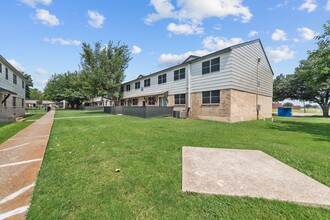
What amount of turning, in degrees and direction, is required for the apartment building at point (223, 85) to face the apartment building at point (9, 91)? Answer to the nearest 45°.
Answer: approximately 45° to its right

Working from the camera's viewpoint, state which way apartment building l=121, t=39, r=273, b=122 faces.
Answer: facing the viewer and to the left of the viewer

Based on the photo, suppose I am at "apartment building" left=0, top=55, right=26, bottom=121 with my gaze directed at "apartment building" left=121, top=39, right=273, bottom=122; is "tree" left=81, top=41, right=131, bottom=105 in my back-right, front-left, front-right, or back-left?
front-left

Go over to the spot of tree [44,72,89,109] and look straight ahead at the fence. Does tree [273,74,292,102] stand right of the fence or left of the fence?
left

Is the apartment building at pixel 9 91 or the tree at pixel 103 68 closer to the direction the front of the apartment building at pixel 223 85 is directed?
the apartment building

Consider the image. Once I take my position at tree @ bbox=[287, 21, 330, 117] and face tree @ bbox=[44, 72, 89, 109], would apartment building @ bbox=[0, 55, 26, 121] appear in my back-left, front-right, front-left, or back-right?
front-left

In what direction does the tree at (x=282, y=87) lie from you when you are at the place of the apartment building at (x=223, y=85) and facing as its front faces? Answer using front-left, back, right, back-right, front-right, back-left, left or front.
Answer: back

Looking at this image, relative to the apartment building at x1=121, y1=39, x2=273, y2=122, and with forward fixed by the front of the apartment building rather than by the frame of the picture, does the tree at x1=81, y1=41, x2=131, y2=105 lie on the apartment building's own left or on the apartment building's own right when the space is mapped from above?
on the apartment building's own right
